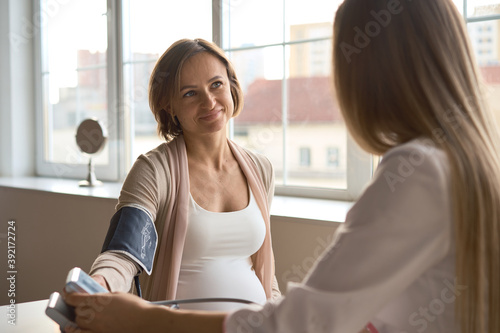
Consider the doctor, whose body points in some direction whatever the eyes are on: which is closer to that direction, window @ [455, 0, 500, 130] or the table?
the table

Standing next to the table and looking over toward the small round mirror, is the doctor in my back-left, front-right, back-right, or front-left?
back-right

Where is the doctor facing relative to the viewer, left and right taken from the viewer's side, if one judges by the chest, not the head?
facing away from the viewer and to the left of the viewer

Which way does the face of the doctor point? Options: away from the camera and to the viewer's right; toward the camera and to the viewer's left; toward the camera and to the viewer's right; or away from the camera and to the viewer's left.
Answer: away from the camera and to the viewer's left

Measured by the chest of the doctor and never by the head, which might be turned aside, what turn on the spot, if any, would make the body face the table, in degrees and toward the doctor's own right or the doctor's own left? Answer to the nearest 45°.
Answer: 0° — they already face it
